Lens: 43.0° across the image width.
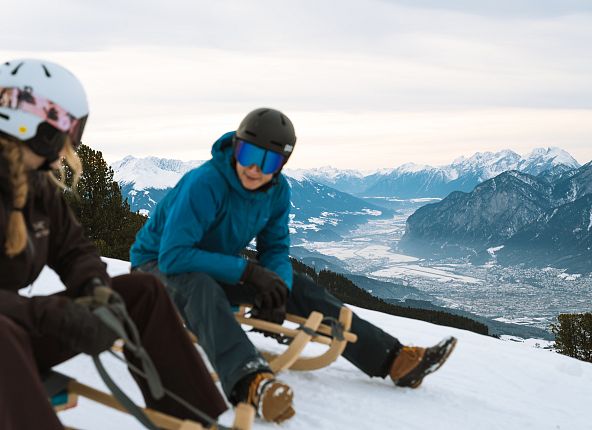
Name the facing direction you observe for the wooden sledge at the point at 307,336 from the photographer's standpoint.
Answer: facing to the right of the viewer

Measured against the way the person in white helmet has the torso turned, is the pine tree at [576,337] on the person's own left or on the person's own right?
on the person's own left

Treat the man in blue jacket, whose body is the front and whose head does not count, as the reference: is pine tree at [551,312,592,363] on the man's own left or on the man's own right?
on the man's own left

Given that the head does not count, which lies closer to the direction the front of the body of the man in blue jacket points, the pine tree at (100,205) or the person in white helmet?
the person in white helmet

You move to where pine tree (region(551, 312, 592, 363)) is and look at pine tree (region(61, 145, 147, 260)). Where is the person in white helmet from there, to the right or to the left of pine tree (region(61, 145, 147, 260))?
left

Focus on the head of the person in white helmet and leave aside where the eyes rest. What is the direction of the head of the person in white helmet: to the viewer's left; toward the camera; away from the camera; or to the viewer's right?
to the viewer's right

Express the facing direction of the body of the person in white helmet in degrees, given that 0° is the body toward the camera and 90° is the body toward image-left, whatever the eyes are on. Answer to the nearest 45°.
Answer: approximately 315°
